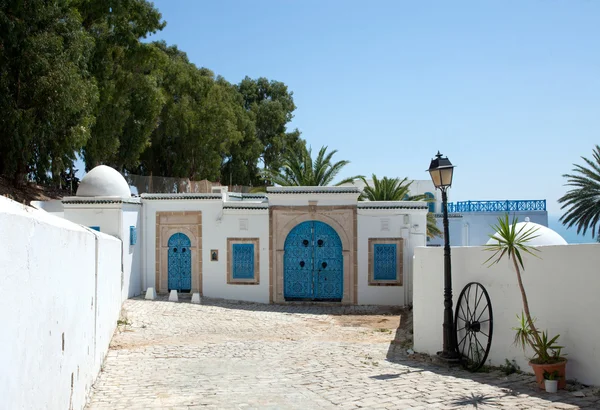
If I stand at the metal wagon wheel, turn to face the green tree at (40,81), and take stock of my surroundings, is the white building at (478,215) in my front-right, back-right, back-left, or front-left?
front-right

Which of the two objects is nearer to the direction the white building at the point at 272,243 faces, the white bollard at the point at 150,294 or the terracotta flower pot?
the terracotta flower pot

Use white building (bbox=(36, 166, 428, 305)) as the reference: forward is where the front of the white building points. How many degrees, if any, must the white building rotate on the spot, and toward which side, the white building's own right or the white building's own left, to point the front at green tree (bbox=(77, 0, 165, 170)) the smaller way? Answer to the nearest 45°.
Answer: approximately 135° to the white building's own right

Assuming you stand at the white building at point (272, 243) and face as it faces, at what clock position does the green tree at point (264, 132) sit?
The green tree is roughly at 6 o'clock from the white building.

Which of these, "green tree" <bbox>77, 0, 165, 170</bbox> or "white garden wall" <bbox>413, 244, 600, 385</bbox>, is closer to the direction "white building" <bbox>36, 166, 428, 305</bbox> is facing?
the white garden wall

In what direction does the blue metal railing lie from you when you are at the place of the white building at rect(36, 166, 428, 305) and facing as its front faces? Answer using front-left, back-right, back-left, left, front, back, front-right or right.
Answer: back-left

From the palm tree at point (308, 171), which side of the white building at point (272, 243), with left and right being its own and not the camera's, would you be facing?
back

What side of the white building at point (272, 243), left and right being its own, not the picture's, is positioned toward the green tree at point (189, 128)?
back

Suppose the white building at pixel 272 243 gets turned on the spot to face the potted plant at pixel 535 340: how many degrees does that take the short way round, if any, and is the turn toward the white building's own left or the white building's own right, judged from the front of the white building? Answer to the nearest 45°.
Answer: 0° — it already faces it

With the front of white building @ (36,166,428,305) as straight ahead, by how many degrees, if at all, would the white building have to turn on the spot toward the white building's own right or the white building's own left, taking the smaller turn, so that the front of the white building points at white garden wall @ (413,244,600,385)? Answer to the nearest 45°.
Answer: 0° — it already faces it

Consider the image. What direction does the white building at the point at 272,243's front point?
toward the camera

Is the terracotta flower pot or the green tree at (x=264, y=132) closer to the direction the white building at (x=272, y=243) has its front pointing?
the terracotta flower pot

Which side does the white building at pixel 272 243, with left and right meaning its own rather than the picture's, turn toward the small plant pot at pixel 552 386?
front
